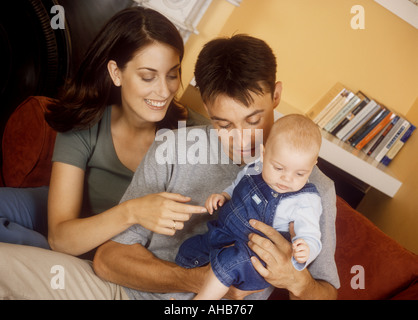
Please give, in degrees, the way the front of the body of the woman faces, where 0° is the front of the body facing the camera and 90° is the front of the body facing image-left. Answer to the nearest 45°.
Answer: approximately 315°

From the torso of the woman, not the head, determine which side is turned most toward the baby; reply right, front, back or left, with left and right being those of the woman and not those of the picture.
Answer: front

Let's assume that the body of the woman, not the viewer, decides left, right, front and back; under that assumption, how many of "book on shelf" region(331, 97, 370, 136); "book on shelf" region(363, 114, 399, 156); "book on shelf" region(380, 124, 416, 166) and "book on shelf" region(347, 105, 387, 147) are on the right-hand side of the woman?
0

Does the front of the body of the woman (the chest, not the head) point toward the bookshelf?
no

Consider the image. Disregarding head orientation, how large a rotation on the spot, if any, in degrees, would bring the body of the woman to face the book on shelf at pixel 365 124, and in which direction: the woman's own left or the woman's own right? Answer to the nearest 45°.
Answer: approximately 90° to the woman's own left

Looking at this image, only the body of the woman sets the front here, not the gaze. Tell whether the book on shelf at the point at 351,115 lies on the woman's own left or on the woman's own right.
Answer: on the woman's own left

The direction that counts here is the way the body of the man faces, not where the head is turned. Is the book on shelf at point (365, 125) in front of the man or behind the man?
behind

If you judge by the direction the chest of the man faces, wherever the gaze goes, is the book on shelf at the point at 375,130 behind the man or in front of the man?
behind

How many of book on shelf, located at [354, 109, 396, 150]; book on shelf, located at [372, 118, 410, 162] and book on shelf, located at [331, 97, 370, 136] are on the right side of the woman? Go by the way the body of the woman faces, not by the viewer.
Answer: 0

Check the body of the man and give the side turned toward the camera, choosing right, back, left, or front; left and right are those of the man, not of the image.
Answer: front

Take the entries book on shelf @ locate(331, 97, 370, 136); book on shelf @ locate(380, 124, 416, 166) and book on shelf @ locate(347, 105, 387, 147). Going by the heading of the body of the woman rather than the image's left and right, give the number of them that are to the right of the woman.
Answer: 0

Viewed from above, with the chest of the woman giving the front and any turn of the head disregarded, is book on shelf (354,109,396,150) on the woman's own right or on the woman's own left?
on the woman's own left

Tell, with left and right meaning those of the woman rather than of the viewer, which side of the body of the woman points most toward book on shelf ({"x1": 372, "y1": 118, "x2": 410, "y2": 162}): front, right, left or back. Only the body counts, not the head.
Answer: left

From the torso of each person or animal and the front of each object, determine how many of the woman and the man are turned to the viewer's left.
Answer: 0
